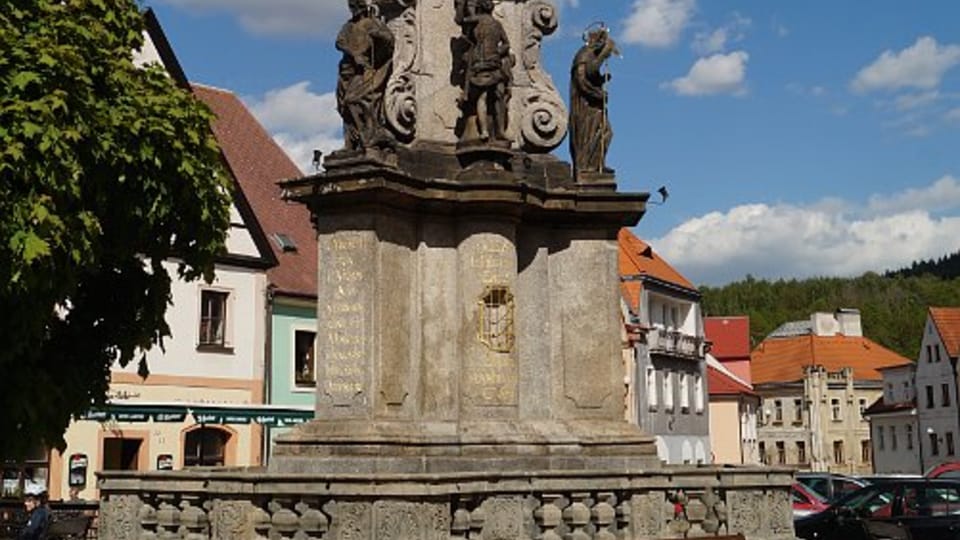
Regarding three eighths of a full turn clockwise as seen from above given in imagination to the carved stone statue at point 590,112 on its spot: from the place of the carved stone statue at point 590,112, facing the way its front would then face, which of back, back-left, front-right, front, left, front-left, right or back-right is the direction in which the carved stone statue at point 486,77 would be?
front

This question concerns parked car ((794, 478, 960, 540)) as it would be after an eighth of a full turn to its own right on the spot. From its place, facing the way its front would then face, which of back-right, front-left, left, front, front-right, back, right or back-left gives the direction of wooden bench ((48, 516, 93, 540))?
front-left

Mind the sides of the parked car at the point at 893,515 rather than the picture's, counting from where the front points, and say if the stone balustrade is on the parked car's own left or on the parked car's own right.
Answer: on the parked car's own left

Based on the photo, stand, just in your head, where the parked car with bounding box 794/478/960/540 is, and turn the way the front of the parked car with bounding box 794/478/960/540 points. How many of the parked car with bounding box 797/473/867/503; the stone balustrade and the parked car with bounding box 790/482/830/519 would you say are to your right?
2

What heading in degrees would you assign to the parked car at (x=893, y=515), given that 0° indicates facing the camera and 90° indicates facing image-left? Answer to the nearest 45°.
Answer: approximately 90°

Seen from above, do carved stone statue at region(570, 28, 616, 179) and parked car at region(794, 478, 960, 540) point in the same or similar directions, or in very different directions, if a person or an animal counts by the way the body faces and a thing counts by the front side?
very different directions

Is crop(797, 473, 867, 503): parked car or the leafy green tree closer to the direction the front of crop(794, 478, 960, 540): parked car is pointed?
the leafy green tree

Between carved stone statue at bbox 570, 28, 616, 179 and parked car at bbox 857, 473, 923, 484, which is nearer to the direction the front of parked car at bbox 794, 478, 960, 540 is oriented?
the carved stone statue

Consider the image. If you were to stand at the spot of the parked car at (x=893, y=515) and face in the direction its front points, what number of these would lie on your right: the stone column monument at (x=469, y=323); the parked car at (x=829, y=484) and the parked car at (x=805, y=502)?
2

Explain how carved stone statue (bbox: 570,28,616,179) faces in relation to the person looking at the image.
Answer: facing to the right of the viewer

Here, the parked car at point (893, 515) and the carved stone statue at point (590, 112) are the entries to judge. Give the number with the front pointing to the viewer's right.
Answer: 1
